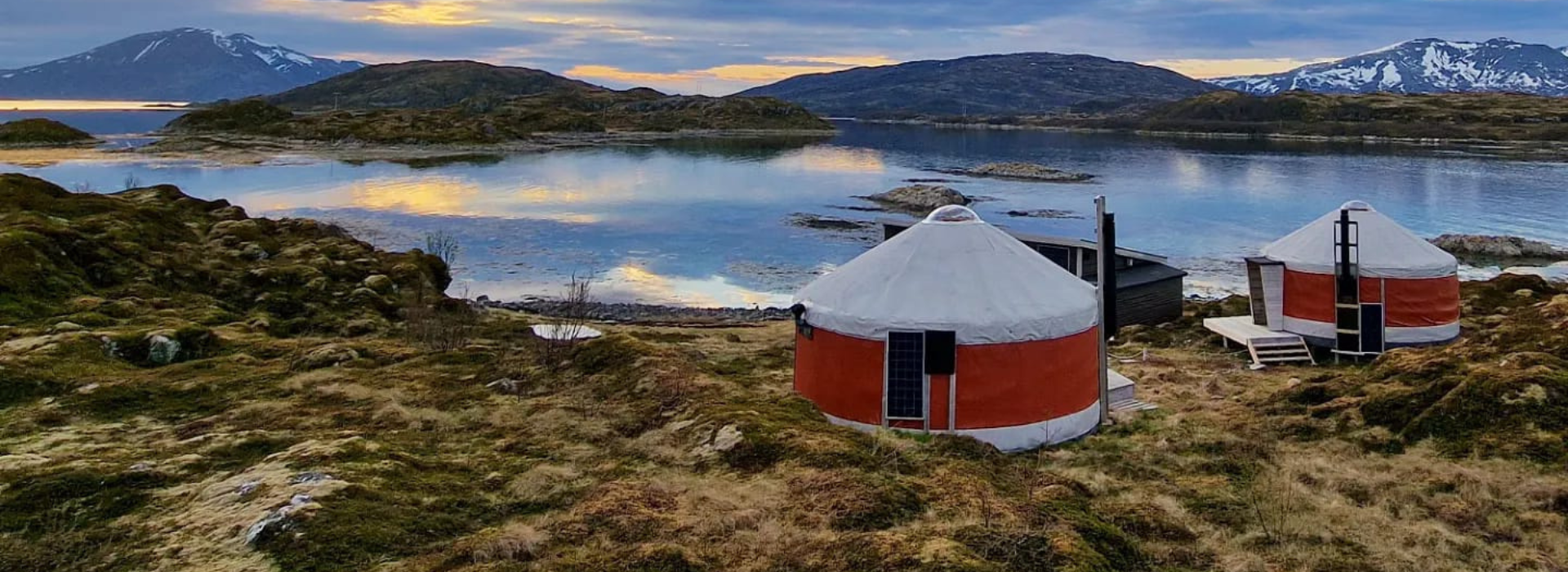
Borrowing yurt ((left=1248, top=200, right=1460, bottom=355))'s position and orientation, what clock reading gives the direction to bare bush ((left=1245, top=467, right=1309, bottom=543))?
The bare bush is roughly at 9 o'clock from the yurt.

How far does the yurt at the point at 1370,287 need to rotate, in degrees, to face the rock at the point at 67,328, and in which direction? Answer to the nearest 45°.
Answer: approximately 45° to its left

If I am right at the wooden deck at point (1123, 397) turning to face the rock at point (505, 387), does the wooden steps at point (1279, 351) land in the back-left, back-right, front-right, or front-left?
back-right

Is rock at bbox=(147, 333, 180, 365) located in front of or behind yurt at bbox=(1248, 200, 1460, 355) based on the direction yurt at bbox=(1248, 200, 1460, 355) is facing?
in front

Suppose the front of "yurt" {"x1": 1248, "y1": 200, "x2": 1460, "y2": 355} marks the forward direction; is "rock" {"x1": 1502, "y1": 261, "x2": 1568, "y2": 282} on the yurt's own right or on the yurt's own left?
on the yurt's own right

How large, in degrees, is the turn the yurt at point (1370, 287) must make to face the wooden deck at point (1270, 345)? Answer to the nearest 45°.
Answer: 0° — it already faces it

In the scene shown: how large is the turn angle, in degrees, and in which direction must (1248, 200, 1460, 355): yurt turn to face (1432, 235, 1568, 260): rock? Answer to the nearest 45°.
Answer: approximately 90° to its right

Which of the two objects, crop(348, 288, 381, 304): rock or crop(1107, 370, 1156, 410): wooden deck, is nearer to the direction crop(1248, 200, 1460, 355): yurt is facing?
the rock

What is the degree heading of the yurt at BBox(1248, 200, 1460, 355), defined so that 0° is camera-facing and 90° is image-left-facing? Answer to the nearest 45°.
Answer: approximately 90°

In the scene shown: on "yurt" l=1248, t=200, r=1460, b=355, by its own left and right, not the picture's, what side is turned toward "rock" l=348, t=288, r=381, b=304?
front

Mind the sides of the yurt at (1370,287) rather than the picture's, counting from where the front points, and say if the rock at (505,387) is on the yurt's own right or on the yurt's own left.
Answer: on the yurt's own left

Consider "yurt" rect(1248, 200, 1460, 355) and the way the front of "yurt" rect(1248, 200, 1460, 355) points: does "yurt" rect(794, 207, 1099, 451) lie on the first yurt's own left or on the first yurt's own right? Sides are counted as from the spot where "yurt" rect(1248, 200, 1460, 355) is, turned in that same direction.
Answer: on the first yurt's own left
